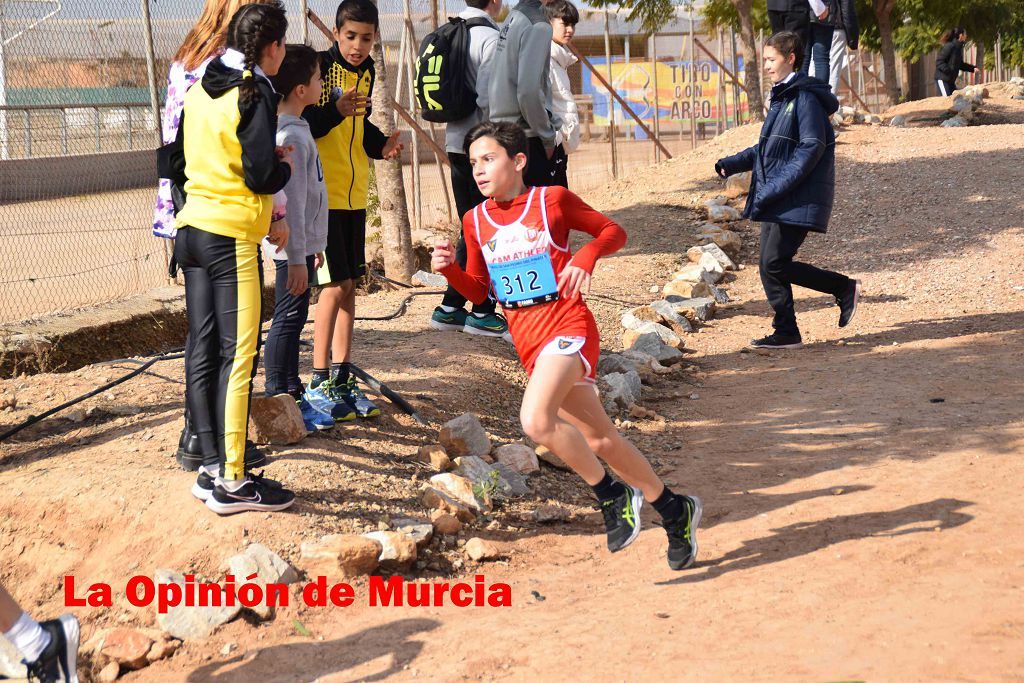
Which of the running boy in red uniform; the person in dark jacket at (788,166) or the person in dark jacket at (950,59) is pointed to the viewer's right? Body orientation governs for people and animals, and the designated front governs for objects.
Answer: the person in dark jacket at (950,59)

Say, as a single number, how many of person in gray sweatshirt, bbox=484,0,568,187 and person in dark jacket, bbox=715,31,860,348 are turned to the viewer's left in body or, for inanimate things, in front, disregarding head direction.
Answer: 1

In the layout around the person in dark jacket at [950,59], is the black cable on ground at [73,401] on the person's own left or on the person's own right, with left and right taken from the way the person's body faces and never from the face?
on the person's own right

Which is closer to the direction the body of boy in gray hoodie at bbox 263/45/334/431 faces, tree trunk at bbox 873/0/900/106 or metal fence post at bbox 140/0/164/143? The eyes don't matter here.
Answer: the tree trunk

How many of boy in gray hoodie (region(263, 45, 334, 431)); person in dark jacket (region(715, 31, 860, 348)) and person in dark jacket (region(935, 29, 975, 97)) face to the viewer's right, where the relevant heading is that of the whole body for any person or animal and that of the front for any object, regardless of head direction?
2

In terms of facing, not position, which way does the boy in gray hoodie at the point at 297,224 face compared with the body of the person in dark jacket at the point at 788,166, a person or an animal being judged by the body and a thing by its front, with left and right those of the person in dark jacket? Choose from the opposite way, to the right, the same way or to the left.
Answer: the opposite way

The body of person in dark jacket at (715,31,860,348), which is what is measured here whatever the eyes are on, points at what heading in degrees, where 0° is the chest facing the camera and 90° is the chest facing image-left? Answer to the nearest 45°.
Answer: approximately 90°

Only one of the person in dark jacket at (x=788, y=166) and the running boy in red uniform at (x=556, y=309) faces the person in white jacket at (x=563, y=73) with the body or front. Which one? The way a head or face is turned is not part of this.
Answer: the person in dark jacket

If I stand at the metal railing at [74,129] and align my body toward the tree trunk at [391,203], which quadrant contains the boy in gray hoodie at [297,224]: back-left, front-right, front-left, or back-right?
front-right

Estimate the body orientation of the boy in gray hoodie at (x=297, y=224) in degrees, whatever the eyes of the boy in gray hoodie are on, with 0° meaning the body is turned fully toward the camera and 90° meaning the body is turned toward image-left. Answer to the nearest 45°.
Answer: approximately 270°

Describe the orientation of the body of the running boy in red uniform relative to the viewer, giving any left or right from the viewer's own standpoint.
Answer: facing the viewer and to the left of the viewer

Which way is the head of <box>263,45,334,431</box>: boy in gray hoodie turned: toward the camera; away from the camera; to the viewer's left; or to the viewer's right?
to the viewer's right

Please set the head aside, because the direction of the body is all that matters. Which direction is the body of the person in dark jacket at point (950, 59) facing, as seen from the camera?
to the viewer's right

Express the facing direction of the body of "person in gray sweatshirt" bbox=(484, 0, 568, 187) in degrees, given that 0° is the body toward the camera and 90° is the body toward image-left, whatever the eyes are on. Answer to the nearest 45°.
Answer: approximately 225°

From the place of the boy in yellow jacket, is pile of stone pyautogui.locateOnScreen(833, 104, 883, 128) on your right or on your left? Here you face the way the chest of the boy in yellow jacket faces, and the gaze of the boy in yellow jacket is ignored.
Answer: on your left
